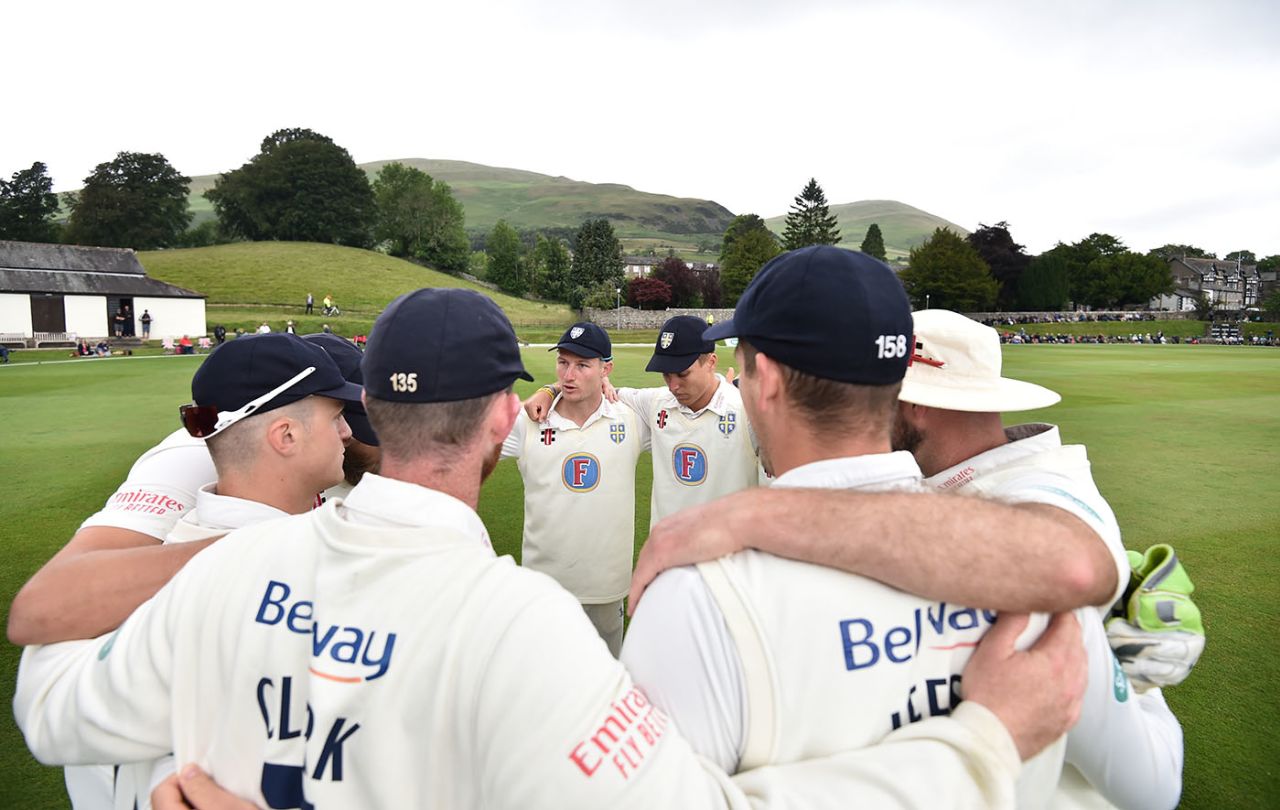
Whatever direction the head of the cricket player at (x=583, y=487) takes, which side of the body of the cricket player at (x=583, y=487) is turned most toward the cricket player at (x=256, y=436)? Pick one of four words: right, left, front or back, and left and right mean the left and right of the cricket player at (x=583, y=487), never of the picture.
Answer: front

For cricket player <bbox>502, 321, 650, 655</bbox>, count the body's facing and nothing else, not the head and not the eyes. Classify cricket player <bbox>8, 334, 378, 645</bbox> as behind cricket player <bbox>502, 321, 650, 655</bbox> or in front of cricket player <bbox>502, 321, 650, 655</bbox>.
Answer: in front

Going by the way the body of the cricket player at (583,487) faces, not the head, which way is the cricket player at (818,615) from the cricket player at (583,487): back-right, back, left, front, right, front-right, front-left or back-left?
front

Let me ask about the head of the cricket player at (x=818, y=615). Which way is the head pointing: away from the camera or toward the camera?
away from the camera

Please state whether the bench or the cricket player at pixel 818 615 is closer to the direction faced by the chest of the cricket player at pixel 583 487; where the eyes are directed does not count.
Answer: the cricket player

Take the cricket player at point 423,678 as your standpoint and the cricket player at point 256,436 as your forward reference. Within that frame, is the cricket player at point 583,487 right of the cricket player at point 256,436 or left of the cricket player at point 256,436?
right

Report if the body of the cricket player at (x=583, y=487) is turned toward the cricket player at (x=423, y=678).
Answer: yes

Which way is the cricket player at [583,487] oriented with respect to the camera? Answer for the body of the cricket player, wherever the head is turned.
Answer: toward the camera
